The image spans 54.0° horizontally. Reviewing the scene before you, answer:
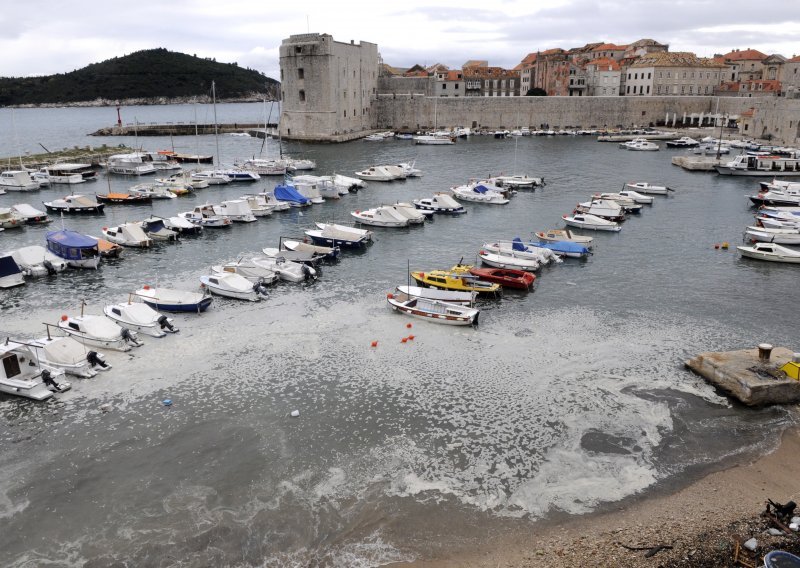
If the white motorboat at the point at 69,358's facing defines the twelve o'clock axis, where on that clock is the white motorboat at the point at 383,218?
the white motorboat at the point at 383,218 is roughly at 3 o'clock from the white motorboat at the point at 69,358.

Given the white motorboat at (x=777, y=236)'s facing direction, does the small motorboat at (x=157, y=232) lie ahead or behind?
ahead

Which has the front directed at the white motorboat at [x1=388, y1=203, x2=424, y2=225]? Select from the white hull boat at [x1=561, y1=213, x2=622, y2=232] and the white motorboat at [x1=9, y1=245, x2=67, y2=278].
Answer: the white hull boat

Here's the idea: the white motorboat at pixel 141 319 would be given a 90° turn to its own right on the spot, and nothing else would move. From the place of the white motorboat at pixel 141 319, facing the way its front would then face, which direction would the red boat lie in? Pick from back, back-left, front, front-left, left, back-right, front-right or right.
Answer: front-right

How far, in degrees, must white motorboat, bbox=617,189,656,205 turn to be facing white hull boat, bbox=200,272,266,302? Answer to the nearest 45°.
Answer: approximately 45° to its left

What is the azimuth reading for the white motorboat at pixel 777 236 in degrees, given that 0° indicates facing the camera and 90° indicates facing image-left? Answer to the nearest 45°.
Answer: approximately 90°

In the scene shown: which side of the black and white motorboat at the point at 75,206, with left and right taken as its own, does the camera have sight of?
left

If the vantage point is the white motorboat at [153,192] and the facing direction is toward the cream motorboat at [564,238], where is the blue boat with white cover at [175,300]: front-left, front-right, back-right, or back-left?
front-right

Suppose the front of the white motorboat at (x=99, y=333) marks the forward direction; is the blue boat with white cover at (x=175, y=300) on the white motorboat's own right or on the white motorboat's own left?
on the white motorboat's own right

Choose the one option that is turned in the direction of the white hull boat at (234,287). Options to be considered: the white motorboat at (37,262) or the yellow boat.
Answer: the yellow boat

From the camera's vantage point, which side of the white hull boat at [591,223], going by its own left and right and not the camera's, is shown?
left

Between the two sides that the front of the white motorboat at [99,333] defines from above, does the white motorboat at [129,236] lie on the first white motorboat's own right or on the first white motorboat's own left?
on the first white motorboat's own right

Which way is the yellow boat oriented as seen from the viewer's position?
to the viewer's left

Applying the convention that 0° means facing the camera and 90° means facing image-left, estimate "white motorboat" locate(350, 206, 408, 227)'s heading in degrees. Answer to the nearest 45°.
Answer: approximately 90°

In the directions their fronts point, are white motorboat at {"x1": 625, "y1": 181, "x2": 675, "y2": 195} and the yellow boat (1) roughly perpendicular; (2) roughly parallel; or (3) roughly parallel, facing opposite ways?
roughly parallel

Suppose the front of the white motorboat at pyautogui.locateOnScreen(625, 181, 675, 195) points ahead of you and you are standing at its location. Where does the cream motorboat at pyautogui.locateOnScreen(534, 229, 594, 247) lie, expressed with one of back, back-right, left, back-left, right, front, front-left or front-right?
left

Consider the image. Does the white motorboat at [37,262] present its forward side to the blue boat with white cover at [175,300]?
no

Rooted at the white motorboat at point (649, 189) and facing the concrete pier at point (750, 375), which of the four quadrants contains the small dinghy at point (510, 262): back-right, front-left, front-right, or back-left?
front-right

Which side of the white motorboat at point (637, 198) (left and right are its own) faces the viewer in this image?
left
